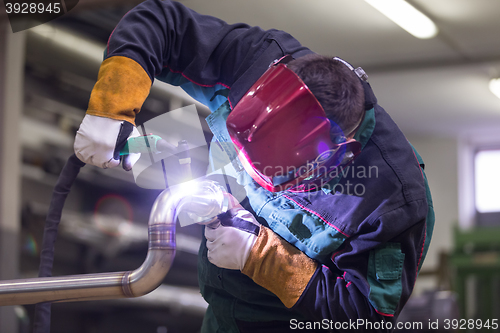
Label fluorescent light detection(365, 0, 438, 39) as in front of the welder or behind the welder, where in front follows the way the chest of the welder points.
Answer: behind

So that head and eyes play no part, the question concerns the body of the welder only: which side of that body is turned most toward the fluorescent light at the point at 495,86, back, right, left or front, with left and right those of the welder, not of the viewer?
back

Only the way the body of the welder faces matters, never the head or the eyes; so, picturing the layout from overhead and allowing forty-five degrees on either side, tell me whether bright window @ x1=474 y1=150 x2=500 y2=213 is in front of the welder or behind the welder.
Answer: behind

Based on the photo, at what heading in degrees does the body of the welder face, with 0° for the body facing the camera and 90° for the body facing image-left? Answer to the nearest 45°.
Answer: approximately 45°
